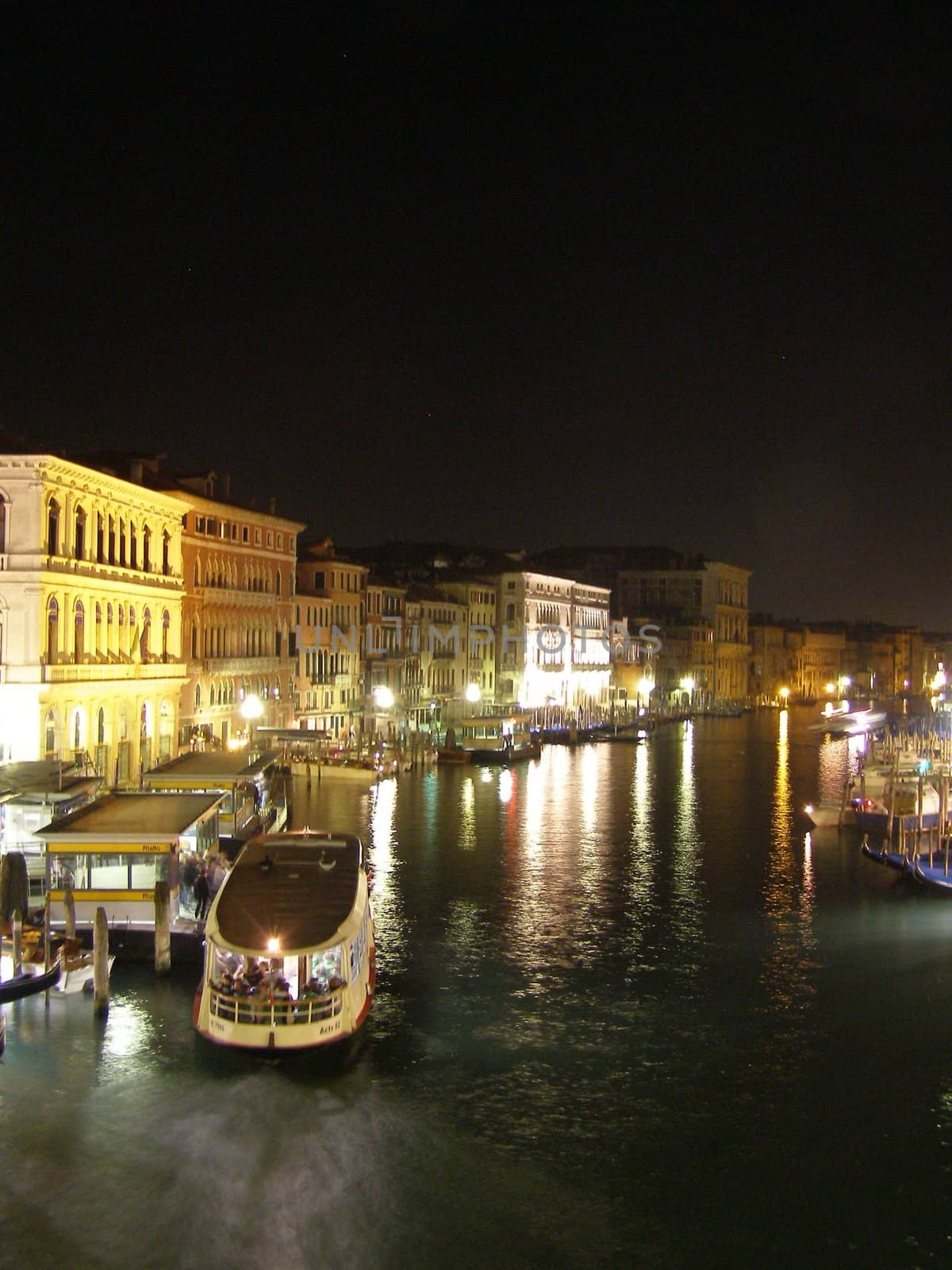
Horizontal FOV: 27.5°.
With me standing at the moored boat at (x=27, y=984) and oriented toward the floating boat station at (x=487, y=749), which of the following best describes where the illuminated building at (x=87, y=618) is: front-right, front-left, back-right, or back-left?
front-left

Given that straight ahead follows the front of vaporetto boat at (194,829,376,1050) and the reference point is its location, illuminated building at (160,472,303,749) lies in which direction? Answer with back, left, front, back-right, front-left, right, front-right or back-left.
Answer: front

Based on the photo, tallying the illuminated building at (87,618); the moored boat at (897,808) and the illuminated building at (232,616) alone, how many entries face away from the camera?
0

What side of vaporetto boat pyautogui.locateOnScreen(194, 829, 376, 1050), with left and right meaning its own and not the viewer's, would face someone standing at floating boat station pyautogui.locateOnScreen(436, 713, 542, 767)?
front

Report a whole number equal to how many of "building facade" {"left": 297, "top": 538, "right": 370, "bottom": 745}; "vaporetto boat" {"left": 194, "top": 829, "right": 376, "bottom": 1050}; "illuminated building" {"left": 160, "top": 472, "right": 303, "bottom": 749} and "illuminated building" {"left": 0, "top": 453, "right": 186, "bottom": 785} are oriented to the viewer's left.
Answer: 0

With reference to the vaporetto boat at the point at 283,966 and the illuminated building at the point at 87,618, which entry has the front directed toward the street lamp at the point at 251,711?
the vaporetto boat

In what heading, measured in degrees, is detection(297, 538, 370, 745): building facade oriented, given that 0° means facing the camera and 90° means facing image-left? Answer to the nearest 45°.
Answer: approximately 315°

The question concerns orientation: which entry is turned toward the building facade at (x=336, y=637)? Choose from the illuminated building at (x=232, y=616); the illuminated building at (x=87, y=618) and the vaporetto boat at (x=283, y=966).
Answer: the vaporetto boat

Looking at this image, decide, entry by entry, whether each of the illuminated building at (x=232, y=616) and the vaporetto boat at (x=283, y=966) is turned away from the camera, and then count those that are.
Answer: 1

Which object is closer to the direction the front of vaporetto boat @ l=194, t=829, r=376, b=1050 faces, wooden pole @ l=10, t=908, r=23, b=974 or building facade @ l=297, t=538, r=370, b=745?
the building facade

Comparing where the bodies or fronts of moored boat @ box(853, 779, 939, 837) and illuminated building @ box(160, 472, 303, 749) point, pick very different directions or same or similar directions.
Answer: very different directions

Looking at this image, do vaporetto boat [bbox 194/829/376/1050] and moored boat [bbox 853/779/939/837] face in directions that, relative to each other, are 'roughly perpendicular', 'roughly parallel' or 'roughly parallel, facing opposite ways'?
roughly perpendicular

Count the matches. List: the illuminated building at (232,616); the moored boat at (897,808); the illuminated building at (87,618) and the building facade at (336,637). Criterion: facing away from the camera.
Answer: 0

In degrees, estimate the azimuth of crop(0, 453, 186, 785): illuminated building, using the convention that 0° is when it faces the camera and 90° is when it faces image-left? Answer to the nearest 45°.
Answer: approximately 315°

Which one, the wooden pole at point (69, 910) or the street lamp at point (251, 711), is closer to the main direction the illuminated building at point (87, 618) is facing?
the wooden pole

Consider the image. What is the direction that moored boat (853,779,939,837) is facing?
to the viewer's left

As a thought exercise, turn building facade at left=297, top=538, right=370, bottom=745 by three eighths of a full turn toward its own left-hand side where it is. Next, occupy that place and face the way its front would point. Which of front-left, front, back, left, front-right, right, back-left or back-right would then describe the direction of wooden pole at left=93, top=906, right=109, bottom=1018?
back

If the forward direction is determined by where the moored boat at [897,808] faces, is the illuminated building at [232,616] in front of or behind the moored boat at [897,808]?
in front

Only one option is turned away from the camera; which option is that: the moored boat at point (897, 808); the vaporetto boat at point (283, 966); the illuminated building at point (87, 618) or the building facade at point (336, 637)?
the vaporetto boat

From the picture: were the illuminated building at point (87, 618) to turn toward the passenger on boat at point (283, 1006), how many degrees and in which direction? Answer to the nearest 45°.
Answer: approximately 45° to its right
